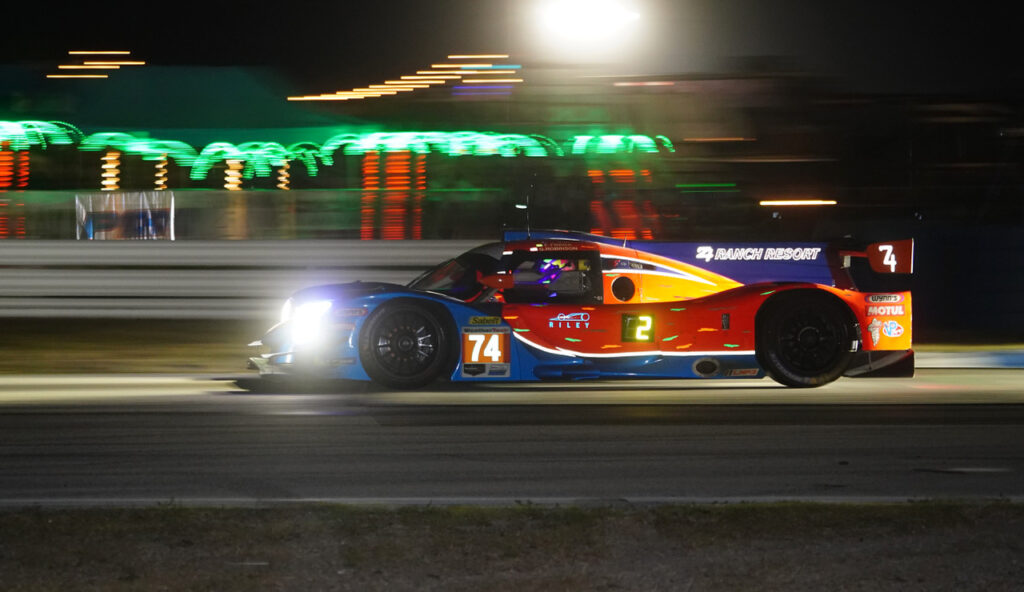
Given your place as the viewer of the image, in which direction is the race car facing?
facing to the left of the viewer
